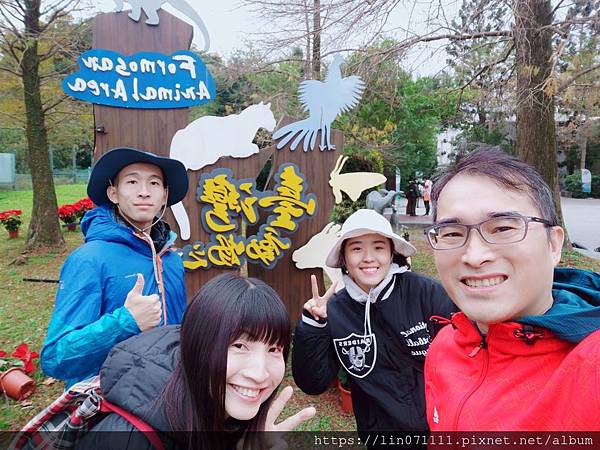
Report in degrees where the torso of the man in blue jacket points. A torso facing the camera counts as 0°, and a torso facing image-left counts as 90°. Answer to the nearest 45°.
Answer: approximately 315°

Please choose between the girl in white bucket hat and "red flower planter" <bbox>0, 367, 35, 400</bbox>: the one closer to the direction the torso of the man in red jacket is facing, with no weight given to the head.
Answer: the red flower planter

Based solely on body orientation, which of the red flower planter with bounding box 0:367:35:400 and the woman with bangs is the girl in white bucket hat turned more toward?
the woman with bangs

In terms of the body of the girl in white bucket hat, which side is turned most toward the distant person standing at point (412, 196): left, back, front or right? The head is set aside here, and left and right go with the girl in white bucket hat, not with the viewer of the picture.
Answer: back

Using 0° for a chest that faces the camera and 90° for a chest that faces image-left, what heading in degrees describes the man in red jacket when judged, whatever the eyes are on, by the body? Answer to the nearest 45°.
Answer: approximately 45°

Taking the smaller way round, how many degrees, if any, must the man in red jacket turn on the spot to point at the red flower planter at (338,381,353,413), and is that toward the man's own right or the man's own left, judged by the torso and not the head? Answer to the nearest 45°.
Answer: approximately 90° to the man's own right

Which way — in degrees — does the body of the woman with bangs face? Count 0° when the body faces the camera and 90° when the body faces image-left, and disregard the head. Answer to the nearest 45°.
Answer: approximately 315°

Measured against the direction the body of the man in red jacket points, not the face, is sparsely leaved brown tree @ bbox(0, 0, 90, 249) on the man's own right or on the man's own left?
on the man's own right
